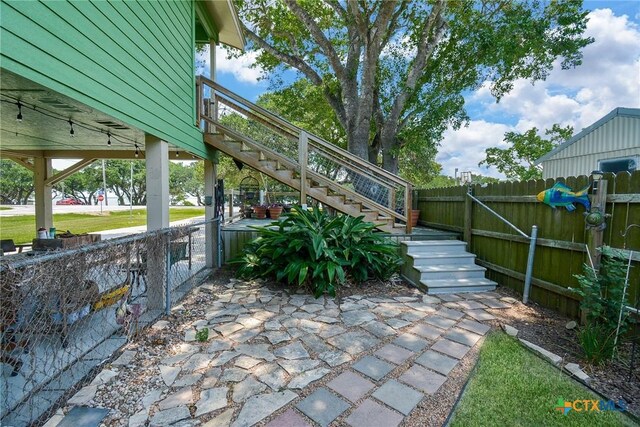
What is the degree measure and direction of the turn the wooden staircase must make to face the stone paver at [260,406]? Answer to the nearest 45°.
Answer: approximately 90° to its right

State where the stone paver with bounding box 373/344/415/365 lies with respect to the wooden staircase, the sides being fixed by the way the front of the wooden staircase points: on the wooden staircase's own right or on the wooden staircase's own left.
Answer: on the wooden staircase's own right

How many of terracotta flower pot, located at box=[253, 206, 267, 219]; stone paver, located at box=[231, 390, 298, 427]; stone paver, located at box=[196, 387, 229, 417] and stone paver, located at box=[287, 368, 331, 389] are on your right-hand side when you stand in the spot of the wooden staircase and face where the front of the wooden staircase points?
3

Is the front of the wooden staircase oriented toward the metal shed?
yes

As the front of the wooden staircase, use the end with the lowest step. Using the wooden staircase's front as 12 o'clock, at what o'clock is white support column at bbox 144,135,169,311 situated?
The white support column is roughly at 4 o'clock from the wooden staircase.

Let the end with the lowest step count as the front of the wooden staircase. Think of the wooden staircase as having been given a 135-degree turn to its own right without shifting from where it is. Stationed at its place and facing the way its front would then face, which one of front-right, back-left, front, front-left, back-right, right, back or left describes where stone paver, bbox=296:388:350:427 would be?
front-left

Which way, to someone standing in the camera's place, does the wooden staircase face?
facing to the right of the viewer

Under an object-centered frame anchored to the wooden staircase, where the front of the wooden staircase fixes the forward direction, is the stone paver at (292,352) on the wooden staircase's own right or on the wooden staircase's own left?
on the wooden staircase's own right

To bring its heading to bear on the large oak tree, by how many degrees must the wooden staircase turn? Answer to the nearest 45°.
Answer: approximately 45° to its left

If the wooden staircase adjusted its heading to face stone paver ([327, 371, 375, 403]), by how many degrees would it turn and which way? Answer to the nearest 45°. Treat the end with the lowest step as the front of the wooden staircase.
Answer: approximately 90° to its right

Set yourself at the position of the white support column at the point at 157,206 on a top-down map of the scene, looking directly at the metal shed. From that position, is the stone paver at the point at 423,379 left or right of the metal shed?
right

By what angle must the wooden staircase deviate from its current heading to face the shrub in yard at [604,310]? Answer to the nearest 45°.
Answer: approximately 45° to its right

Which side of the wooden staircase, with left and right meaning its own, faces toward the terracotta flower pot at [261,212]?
left

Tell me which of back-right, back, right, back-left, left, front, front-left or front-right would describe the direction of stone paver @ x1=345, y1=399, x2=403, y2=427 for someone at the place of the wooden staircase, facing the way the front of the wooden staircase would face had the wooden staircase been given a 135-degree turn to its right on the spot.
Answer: front-left
